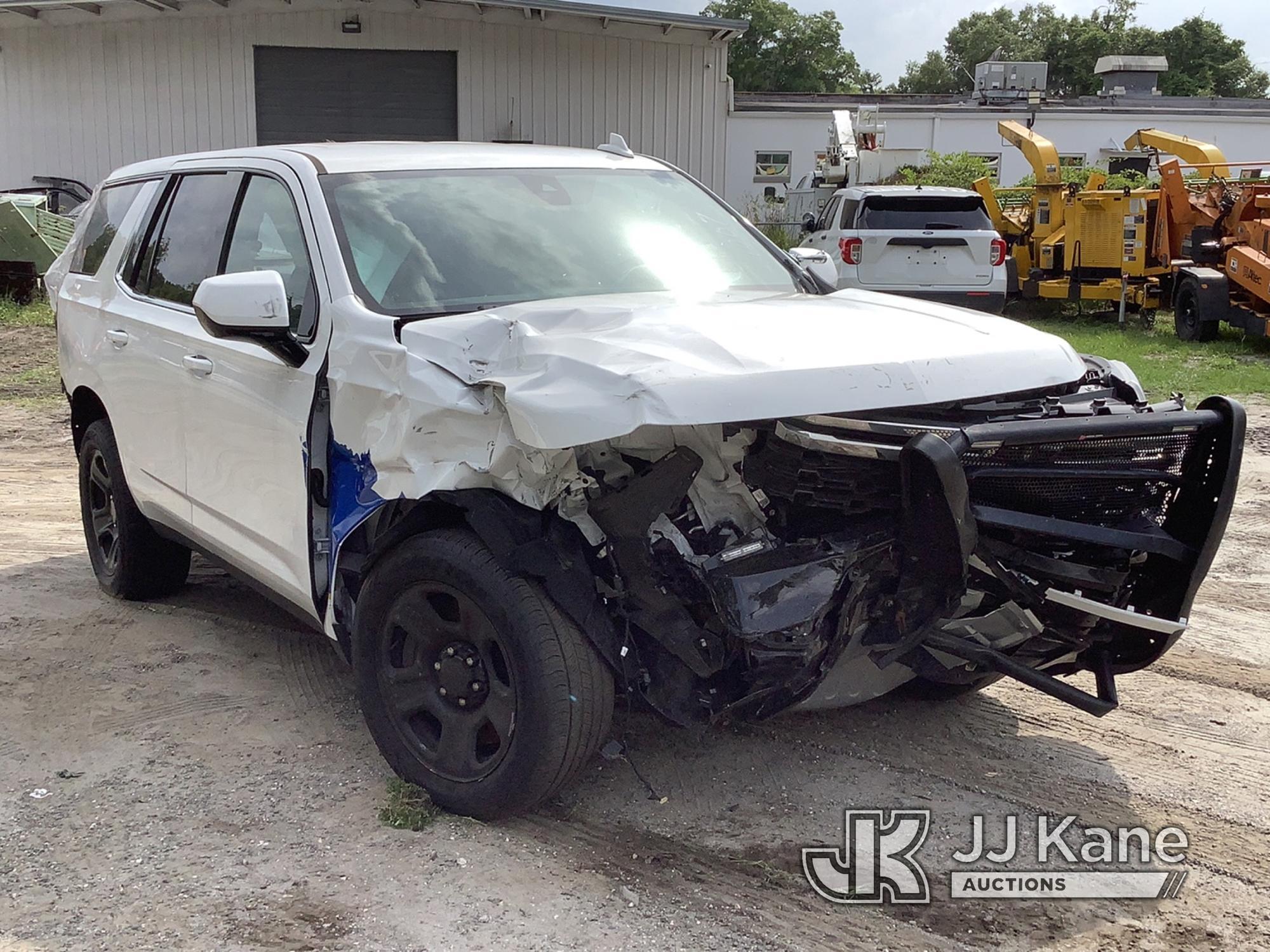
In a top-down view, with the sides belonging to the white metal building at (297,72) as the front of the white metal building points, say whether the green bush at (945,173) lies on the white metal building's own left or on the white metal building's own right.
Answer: on the white metal building's own left

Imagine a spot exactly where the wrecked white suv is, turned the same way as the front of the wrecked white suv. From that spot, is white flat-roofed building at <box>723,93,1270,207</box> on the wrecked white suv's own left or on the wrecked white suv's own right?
on the wrecked white suv's own left

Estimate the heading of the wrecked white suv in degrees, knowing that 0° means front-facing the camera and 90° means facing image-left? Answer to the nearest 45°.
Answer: approximately 315°

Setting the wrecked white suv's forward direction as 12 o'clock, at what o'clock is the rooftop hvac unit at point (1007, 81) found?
The rooftop hvac unit is roughly at 8 o'clock from the wrecked white suv.

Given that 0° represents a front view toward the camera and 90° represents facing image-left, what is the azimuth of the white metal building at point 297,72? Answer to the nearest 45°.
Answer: approximately 0°

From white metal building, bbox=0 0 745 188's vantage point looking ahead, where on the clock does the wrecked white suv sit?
The wrecked white suv is roughly at 12 o'clock from the white metal building.

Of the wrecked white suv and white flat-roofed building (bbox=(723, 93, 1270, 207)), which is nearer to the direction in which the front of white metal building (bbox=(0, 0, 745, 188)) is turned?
the wrecked white suv
